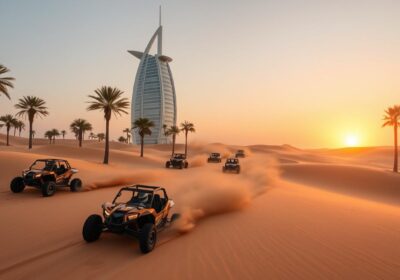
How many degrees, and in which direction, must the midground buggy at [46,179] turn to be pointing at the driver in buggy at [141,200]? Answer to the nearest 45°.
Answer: approximately 45° to its left
